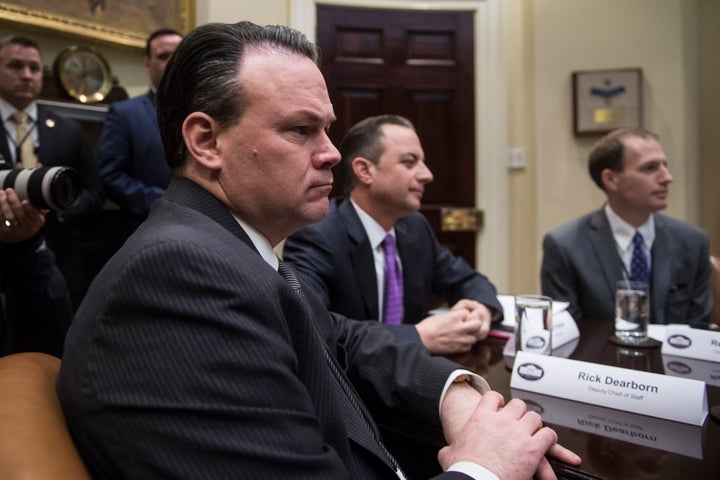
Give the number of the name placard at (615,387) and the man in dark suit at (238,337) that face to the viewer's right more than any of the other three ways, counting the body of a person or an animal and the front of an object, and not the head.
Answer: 1

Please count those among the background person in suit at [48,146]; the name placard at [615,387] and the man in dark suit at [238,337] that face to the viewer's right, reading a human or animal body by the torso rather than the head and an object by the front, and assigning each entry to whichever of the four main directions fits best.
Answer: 1

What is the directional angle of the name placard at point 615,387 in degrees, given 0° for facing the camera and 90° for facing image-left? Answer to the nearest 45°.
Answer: approximately 45°

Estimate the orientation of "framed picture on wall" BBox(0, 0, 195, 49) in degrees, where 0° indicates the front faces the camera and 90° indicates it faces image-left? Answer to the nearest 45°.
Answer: approximately 315°

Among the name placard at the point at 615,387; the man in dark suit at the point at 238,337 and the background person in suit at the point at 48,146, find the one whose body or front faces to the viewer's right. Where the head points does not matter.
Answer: the man in dark suit

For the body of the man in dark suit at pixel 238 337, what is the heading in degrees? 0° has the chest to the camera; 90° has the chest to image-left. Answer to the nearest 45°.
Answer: approximately 270°

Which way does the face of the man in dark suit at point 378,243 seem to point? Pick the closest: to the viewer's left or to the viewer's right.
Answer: to the viewer's right

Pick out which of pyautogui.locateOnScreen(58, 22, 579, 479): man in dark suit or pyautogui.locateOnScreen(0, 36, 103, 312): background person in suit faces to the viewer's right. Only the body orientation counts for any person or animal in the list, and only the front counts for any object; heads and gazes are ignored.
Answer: the man in dark suit
